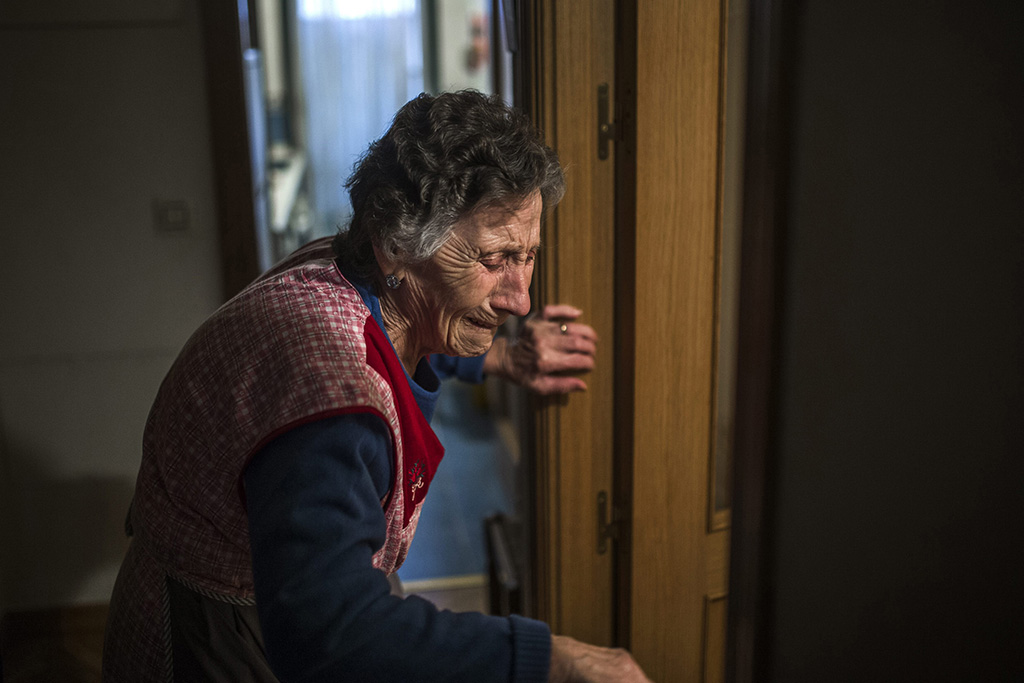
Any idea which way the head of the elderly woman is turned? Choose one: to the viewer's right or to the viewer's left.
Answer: to the viewer's right

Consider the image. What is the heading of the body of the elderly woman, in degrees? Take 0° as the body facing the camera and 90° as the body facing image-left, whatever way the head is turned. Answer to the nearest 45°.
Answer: approximately 270°
